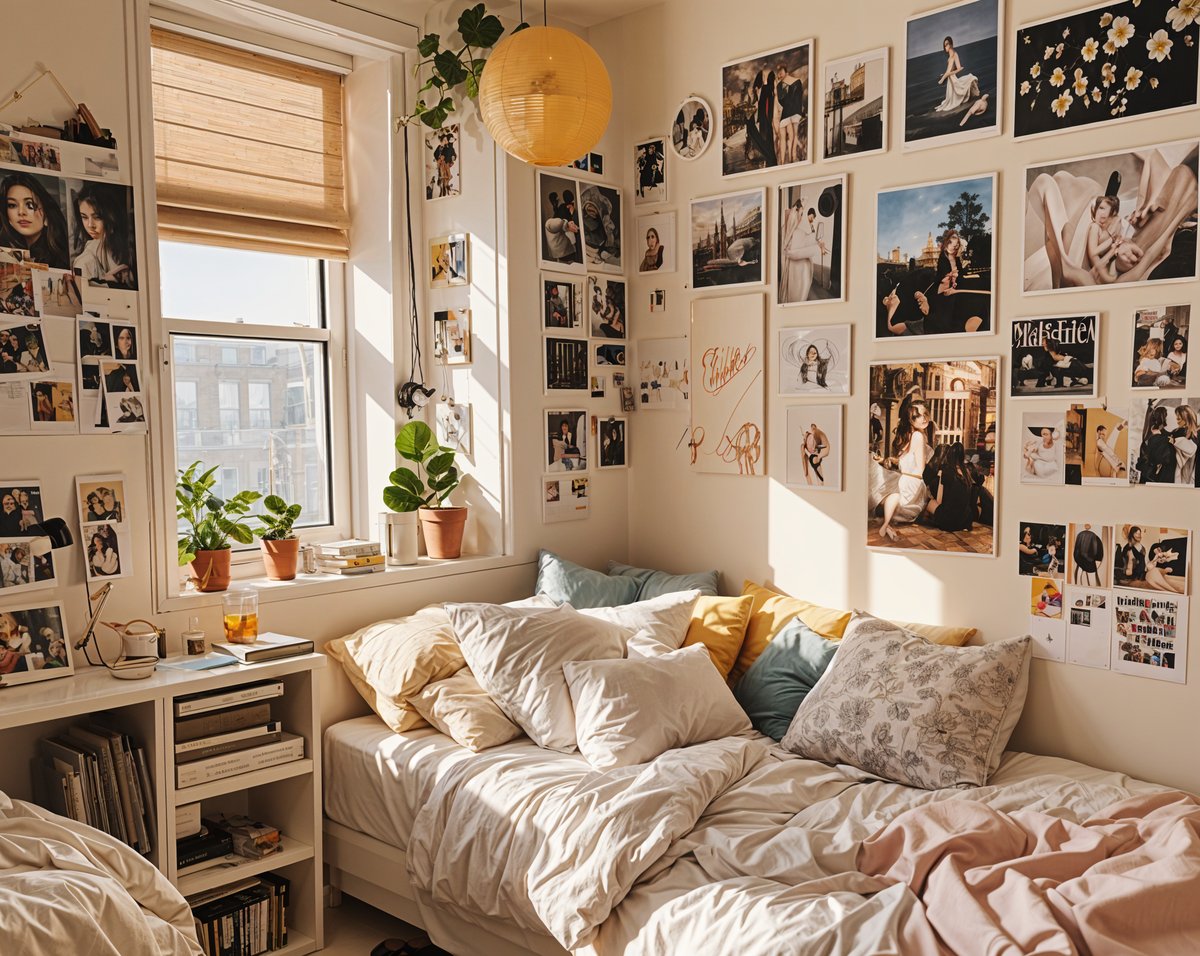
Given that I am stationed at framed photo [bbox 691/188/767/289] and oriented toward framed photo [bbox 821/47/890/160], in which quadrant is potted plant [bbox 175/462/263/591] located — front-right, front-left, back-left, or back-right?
back-right

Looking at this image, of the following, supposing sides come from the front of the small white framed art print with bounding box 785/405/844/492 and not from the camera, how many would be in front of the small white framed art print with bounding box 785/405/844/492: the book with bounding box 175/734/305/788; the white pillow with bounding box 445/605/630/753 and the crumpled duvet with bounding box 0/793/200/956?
3

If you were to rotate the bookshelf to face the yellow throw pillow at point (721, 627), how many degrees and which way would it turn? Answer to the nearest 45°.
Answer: approximately 45° to its left

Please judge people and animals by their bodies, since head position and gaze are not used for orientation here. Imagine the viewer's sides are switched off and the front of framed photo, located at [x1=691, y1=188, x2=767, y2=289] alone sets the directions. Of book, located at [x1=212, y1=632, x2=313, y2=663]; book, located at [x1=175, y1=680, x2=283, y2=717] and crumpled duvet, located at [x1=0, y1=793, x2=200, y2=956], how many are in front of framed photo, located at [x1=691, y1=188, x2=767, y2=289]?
3

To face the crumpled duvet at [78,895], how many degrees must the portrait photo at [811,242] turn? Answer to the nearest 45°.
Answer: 0° — it already faces it

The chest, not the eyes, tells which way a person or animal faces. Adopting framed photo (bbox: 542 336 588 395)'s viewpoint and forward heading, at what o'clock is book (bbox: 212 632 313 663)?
The book is roughly at 3 o'clock from the framed photo.
